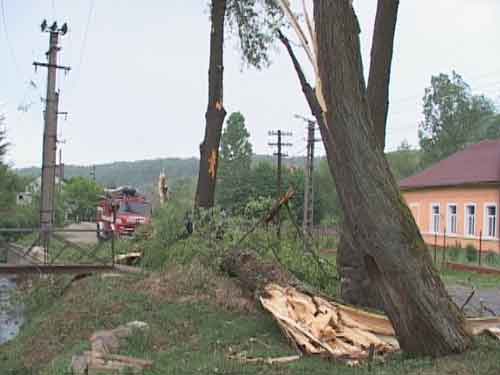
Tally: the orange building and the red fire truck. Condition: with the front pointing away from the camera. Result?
0

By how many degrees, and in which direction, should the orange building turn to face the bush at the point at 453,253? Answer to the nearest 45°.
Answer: approximately 45° to its left

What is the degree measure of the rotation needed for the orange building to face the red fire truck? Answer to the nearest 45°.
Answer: approximately 45° to its right

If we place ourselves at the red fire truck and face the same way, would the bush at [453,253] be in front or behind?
in front
